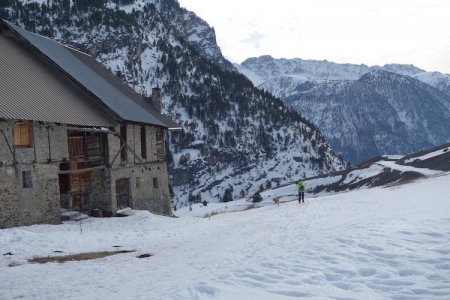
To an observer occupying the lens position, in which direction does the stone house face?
facing the viewer and to the right of the viewer
